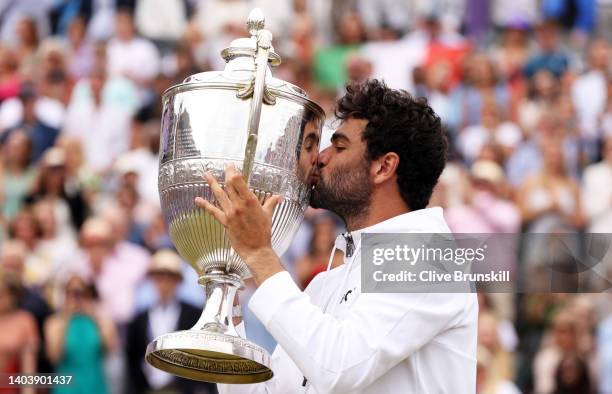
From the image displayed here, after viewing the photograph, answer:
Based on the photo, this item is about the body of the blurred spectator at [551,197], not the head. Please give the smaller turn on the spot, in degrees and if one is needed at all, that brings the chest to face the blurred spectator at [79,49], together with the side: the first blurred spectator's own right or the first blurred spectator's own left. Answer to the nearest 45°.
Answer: approximately 90° to the first blurred spectator's own right

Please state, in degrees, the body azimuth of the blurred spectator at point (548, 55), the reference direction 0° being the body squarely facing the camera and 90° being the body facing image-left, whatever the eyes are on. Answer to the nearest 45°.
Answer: approximately 0°

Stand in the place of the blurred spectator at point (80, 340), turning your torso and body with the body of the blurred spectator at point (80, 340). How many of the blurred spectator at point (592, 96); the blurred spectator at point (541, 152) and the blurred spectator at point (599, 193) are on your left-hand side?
3

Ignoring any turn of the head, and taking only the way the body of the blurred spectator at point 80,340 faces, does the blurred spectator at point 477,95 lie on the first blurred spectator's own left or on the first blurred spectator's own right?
on the first blurred spectator's own left

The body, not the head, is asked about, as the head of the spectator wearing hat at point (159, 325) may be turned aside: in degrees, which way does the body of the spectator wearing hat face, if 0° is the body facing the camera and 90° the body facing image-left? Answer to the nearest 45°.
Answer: approximately 0°

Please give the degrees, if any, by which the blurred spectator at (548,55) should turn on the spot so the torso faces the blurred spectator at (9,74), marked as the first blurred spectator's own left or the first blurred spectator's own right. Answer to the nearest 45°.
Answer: approximately 90° to the first blurred spectator's own right

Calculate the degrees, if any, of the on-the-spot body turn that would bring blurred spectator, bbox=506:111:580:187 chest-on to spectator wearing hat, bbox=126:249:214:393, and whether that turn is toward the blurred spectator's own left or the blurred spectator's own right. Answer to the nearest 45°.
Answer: approximately 45° to the blurred spectator's own right

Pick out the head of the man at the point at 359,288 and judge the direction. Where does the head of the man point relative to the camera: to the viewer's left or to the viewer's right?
to the viewer's left
